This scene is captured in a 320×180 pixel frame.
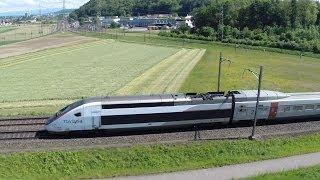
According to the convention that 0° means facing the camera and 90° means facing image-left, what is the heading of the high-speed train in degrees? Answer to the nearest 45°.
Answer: approximately 90°

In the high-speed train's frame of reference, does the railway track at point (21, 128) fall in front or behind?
in front

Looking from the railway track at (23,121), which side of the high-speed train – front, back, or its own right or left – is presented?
front

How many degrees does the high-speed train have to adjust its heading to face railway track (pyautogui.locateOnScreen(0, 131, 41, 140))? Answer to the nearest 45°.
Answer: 0° — it already faces it
